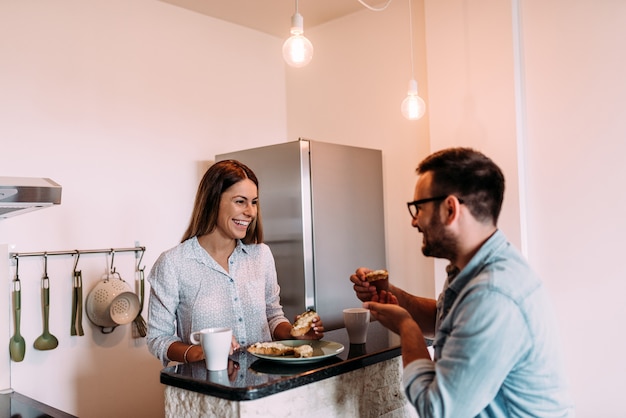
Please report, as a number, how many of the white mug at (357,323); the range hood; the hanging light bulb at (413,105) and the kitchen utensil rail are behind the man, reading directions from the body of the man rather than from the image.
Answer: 0

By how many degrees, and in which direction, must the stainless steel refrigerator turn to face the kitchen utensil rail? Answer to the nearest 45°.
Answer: approximately 45° to its right

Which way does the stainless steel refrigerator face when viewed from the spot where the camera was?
facing the viewer and to the left of the viewer

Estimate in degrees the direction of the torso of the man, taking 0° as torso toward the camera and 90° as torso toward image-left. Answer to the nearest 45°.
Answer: approximately 135°

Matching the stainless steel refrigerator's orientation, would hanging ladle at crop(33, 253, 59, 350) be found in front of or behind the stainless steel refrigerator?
in front

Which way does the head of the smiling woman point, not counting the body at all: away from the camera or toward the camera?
toward the camera

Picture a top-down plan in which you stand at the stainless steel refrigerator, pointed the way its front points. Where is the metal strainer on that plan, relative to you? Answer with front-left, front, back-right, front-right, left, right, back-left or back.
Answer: front-right

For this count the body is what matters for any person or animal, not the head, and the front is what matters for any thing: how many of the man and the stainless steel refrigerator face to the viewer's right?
0

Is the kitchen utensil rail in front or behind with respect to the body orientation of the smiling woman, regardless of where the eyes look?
behind

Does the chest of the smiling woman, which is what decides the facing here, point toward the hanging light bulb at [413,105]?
no

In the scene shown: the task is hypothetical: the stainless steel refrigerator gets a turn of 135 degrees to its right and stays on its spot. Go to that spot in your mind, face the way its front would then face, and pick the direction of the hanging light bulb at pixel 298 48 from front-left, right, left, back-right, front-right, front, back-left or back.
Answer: back

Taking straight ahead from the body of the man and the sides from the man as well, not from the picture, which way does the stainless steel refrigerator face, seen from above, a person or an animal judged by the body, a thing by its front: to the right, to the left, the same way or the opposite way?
to the left

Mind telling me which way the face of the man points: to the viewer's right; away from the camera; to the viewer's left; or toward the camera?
to the viewer's left
